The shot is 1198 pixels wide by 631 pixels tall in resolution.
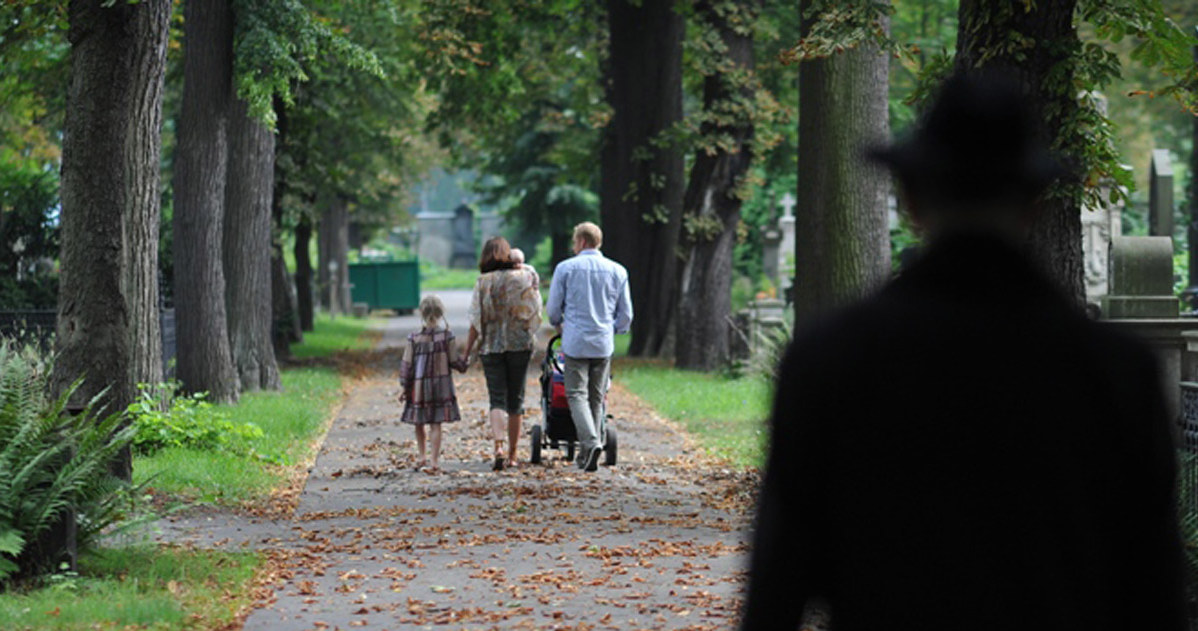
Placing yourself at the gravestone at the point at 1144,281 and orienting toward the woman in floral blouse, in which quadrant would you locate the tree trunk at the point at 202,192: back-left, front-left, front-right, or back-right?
front-right

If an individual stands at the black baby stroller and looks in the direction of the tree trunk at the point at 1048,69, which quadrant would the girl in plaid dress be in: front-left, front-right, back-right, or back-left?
back-right

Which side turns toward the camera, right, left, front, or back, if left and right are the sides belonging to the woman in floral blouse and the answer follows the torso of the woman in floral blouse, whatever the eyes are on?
back

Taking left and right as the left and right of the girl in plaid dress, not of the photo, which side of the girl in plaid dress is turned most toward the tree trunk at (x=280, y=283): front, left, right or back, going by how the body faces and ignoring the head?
front

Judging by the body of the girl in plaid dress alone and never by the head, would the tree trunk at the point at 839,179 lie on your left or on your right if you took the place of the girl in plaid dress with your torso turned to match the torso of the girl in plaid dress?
on your right

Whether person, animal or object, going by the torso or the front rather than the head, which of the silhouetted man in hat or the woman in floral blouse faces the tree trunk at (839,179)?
the silhouetted man in hat

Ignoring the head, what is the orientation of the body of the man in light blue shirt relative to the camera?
away from the camera

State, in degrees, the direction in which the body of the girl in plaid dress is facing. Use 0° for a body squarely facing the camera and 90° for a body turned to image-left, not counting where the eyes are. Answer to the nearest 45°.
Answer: approximately 180°

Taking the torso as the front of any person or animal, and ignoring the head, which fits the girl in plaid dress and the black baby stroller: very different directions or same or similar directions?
same or similar directions

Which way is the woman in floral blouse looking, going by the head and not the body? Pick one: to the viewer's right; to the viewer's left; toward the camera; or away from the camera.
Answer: away from the camera

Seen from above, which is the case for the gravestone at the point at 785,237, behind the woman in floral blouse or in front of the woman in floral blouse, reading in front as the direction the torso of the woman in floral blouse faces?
in front

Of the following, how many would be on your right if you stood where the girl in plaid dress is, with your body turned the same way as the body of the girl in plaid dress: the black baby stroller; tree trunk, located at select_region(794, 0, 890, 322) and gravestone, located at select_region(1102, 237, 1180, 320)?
3

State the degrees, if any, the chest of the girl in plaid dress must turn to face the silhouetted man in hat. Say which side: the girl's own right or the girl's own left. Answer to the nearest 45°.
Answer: approximately 180°

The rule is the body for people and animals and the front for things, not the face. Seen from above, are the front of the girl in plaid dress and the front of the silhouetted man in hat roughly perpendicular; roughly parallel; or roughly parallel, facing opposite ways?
roughly parallel

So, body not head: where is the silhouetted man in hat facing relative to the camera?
away from the camera

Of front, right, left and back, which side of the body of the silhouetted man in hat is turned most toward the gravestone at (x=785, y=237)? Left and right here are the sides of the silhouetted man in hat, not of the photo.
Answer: front
